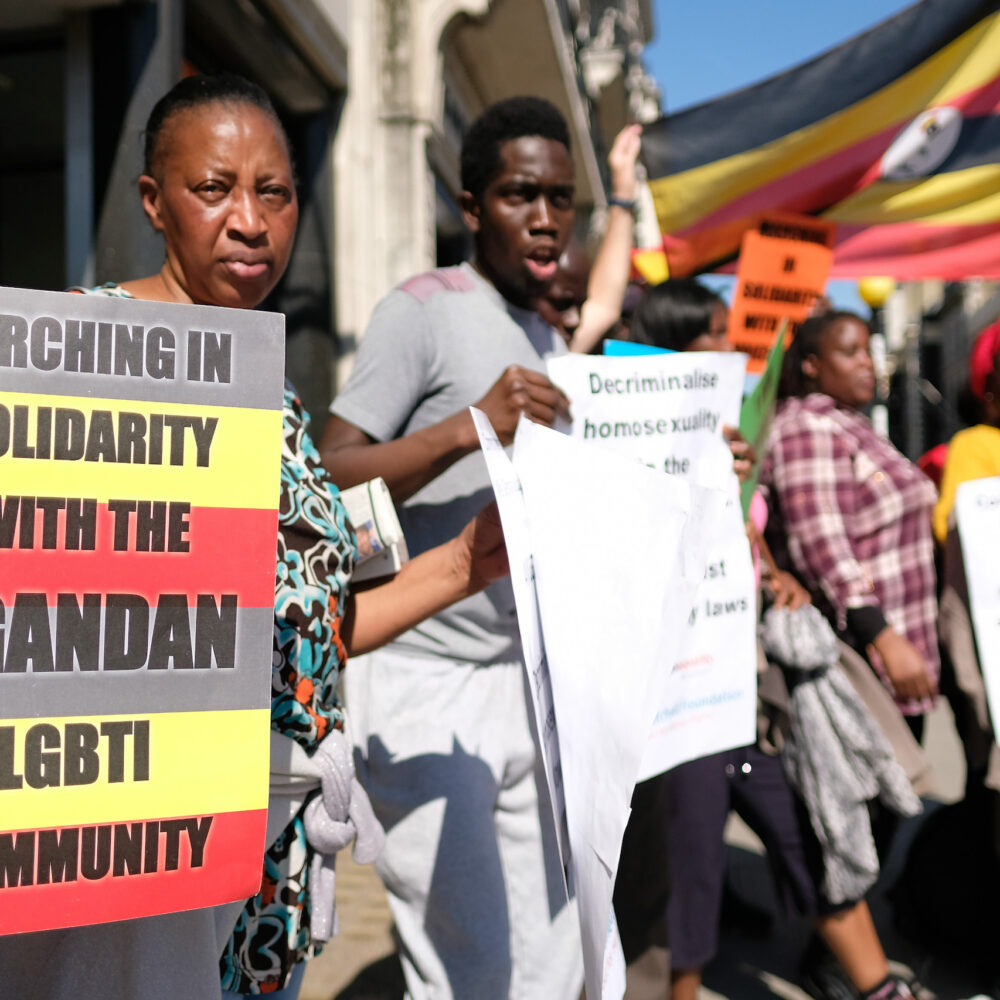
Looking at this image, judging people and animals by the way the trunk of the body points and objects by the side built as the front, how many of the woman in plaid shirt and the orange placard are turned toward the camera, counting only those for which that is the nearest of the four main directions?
1

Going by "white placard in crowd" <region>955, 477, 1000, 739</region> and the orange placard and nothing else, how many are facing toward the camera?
2

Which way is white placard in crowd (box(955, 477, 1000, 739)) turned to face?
toward the camera

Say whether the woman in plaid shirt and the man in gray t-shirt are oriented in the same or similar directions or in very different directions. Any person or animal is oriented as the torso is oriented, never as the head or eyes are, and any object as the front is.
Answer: same or similar directions

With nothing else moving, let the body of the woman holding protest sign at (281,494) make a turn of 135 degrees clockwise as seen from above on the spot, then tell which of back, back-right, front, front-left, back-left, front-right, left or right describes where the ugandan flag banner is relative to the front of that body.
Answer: back-right

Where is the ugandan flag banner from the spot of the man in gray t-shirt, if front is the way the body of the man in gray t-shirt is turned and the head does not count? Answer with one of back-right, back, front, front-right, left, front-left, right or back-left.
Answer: left

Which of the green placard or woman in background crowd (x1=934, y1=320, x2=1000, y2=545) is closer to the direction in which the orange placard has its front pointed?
the green placard

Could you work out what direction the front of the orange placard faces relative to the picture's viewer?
facing the viewer
